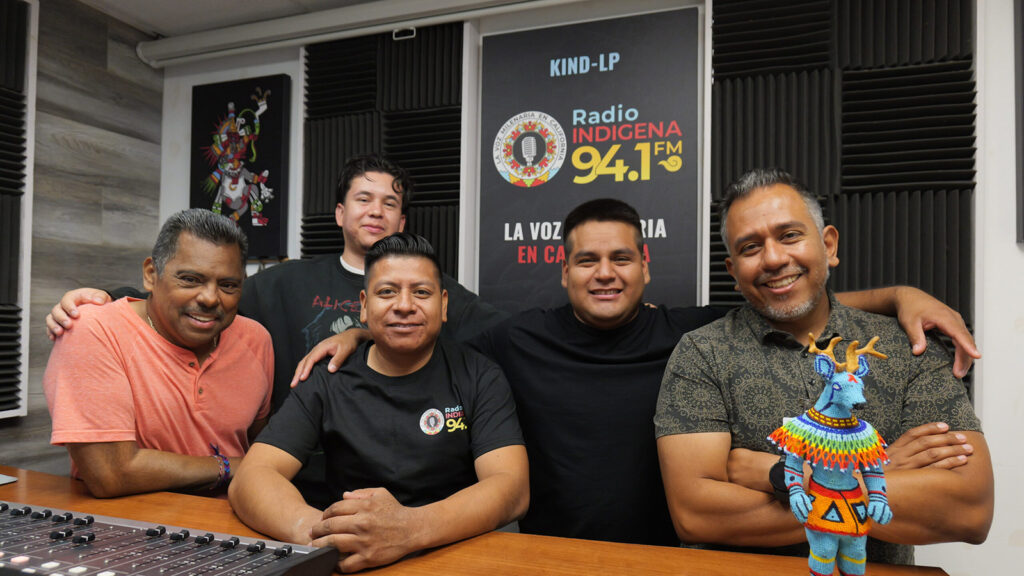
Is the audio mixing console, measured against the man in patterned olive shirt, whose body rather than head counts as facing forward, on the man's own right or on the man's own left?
on the man's own right

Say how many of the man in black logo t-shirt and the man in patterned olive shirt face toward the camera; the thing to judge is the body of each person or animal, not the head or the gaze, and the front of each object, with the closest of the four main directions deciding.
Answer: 2

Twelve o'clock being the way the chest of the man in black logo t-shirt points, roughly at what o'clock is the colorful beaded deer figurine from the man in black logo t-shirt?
The colorful beaded deer figurine is roughly at 11 o'clock from the man in black logo t-shirt.

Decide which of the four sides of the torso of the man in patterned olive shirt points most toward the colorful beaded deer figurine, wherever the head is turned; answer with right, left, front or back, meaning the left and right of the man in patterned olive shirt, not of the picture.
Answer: front

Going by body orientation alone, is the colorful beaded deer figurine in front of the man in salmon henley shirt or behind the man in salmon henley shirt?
in front

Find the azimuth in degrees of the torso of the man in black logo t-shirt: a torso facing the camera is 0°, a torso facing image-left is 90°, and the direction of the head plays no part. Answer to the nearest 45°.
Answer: approximately 0°

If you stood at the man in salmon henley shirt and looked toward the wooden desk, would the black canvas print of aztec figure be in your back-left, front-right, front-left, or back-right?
back-left

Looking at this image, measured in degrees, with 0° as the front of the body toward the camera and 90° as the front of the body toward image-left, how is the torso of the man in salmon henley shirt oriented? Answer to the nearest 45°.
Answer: approximately 315°

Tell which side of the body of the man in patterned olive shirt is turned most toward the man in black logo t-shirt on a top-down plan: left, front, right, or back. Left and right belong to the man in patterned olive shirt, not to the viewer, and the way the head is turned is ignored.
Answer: right

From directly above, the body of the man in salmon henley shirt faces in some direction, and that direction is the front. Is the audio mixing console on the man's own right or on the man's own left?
on the man's own right

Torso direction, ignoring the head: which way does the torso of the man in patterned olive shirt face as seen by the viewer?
toward the camera
